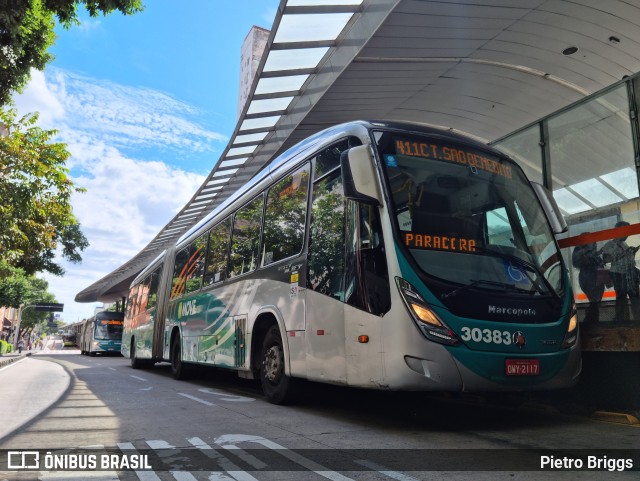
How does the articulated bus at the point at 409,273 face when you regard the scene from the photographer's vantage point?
facing the viewer and to the right of the viewer

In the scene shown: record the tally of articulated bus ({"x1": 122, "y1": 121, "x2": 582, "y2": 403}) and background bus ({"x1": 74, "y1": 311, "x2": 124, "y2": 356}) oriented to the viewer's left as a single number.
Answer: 0

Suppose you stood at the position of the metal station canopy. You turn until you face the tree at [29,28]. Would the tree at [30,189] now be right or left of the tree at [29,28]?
right

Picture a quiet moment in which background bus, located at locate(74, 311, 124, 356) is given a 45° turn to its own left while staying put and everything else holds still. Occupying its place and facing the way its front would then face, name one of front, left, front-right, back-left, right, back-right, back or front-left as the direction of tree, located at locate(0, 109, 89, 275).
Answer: right

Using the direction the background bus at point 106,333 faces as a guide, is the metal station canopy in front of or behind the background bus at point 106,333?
in front

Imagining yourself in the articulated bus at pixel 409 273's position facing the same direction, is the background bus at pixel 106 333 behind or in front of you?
behind

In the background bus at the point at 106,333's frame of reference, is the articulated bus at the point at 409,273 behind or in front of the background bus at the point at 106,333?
in front

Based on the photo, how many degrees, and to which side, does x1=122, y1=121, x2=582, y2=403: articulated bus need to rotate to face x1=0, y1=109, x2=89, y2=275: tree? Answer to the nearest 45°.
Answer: approximately 180°
